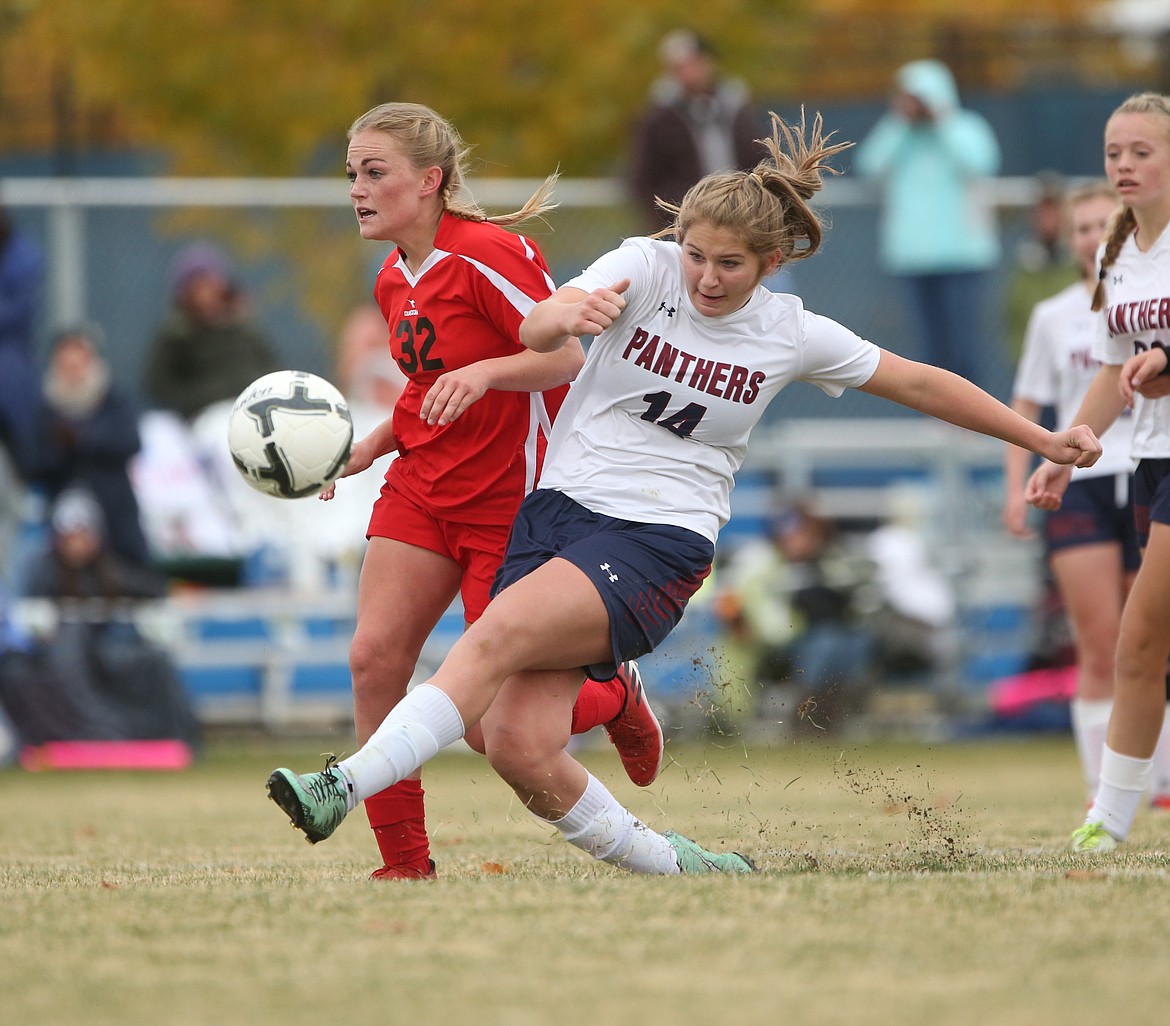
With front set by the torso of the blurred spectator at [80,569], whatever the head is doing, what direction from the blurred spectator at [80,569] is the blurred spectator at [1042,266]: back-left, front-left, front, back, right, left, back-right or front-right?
left

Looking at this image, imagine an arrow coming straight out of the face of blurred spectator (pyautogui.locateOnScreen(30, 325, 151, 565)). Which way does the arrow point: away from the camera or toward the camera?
toward the camera

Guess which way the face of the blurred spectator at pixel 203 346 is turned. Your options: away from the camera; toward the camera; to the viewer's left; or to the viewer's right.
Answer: toward the camera

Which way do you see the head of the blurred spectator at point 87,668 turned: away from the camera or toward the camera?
toward the camera

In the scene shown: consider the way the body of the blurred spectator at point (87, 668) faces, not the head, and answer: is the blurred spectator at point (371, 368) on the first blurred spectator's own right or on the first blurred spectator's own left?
on the first blurred spectator's own left

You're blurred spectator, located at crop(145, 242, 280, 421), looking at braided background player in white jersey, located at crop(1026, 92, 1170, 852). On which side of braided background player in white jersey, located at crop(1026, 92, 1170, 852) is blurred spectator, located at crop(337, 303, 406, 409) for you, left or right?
left

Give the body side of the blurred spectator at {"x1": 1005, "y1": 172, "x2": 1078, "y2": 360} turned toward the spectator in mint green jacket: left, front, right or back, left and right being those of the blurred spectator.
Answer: right

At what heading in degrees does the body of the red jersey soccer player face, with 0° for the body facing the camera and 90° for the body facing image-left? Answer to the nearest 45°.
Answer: approximately 45°

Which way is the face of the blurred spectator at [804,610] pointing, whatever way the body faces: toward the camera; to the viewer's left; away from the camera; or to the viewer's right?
toward the camera

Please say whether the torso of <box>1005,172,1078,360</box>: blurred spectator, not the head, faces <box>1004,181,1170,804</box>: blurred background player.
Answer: yes

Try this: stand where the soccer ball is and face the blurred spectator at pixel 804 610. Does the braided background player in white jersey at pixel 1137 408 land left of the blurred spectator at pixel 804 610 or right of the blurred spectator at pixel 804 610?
right

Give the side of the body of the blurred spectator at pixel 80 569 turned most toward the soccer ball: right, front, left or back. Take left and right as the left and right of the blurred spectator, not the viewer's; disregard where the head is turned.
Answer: front

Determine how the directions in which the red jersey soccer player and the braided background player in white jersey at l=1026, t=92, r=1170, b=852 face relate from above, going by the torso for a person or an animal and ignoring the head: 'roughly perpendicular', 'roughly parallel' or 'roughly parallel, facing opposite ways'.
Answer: roughly parallel

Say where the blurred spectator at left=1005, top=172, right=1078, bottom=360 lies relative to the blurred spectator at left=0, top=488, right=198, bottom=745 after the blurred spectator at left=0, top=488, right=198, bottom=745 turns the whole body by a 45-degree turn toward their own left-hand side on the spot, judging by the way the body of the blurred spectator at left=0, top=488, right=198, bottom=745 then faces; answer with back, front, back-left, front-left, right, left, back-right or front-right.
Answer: front-left

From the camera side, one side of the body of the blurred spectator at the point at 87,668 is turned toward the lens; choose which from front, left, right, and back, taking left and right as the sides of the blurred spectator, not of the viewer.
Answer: front
